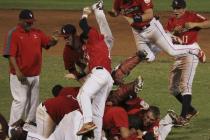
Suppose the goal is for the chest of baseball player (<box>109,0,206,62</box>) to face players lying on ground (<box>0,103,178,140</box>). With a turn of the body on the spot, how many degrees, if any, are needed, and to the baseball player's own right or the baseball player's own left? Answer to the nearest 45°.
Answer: approximately 45° to the baseball player's own left

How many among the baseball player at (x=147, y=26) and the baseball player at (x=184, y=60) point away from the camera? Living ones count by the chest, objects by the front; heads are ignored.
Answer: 0

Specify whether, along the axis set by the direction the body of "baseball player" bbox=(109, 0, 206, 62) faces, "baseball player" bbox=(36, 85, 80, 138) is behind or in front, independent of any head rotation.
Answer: in front

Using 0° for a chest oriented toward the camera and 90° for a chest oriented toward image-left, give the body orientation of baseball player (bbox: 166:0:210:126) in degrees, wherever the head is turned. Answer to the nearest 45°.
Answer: approximately 45°

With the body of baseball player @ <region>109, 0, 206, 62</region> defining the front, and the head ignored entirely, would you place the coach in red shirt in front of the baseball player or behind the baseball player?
in front

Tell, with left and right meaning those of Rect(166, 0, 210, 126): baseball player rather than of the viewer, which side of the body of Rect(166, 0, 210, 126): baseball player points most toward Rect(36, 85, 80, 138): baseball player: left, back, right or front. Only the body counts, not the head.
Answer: front

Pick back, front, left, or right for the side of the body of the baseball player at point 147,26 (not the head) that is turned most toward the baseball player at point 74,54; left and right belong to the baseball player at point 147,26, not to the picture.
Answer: front
